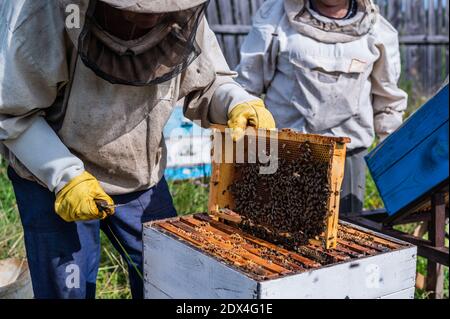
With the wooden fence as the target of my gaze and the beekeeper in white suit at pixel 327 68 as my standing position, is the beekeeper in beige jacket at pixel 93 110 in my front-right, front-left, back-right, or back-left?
back-left

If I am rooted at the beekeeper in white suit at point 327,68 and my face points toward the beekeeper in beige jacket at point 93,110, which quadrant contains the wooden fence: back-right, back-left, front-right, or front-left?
back-right

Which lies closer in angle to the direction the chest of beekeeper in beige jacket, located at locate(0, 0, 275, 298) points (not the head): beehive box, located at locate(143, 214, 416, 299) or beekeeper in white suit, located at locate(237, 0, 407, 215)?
the beehive box

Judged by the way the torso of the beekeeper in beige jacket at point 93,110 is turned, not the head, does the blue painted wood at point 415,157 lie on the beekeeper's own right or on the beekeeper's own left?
on the beekeeper's own left

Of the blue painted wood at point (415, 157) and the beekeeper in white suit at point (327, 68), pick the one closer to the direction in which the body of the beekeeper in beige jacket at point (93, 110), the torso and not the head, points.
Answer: the blue painted wood

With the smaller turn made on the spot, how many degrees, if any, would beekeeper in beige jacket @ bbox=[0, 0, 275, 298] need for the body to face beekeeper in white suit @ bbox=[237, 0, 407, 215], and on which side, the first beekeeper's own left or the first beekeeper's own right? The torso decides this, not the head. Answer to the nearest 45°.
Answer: approximately 90° to the first beekeeper's own left

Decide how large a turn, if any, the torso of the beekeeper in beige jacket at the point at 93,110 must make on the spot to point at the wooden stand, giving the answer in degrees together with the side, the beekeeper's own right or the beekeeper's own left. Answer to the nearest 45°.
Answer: approximately 45° to the beekeeper's own left

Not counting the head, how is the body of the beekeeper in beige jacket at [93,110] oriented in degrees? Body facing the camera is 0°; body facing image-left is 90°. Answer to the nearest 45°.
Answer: approximately 315°

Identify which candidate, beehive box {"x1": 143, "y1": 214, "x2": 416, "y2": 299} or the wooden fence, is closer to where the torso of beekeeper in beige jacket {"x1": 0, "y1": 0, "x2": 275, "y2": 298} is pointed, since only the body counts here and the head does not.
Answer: the beehive box

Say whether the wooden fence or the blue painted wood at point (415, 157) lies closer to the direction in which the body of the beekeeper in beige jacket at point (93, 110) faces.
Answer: the blue painted wood

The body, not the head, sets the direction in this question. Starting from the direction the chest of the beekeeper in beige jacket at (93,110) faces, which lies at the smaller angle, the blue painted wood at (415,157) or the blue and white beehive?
the blue painted wood

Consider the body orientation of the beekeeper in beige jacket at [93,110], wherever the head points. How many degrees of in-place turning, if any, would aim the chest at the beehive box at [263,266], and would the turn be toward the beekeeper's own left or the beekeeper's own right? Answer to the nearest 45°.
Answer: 0° — they already face it
